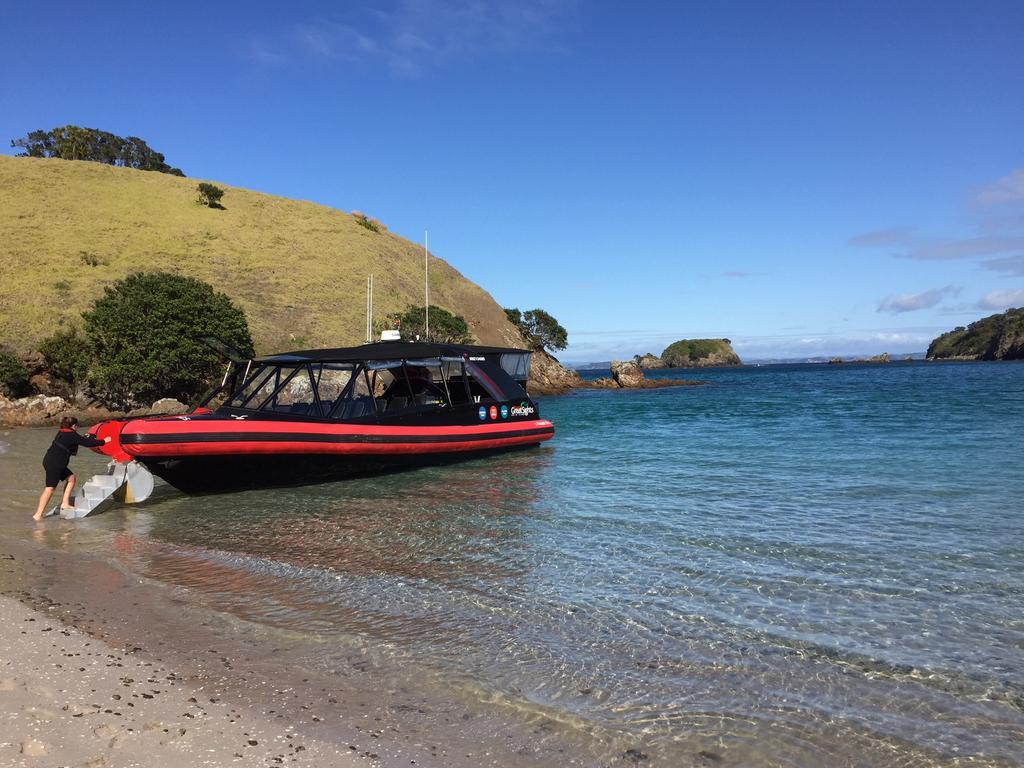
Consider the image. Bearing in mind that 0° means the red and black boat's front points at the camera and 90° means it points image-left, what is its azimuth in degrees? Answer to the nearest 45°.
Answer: approximately 45°

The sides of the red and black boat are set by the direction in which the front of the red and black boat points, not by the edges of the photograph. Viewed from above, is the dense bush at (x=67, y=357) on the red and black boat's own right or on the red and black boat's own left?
on the red and black boat's own right

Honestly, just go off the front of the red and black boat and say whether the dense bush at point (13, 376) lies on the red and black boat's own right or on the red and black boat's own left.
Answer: on the red and black boat's own right

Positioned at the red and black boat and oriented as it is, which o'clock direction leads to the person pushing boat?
The person pushing boat is roughly at 12 o'clock from the red and black boat.
